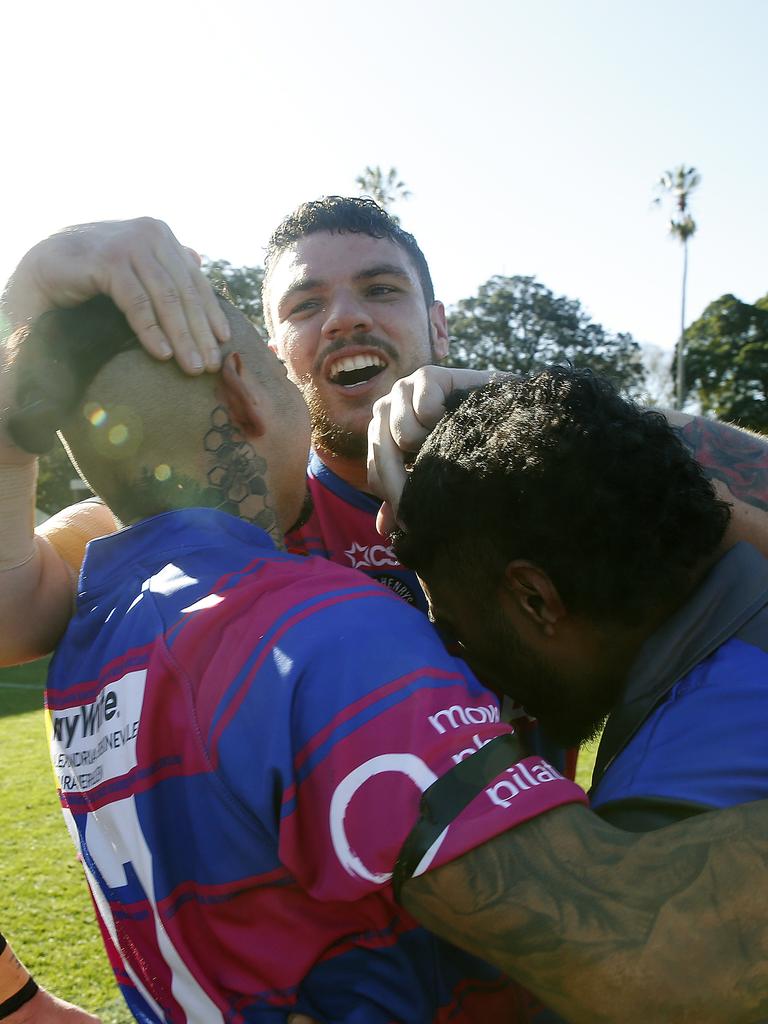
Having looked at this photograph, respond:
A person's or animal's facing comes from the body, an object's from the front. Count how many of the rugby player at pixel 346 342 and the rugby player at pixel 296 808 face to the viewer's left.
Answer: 0

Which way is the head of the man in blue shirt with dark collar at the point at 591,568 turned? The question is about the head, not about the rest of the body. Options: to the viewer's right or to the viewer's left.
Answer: to the viewer's left

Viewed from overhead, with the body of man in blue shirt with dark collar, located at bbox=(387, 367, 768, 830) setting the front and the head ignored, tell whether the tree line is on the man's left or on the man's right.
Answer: on the man's right

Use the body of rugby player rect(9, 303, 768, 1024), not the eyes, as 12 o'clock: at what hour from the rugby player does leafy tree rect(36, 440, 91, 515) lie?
The leafy tree is roughly at 10 o'clock from the rugby player.

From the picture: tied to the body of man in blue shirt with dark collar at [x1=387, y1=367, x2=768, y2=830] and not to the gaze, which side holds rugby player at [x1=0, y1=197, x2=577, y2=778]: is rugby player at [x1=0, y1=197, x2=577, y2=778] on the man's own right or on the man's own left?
on the man's own right

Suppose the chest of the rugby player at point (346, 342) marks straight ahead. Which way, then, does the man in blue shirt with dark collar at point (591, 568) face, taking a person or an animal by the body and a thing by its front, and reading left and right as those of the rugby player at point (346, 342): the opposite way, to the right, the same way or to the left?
to the right

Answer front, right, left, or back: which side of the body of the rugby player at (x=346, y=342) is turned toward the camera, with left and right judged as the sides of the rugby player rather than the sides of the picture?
front

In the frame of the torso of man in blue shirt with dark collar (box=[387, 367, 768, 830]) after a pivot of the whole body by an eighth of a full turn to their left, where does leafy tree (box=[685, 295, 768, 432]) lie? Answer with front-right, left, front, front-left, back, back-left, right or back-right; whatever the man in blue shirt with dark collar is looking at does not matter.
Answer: back-right

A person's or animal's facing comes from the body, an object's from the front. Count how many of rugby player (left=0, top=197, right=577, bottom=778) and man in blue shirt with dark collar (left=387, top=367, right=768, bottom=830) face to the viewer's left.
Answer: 1

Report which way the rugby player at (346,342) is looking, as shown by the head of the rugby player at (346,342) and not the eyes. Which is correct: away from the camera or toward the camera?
toward the camera

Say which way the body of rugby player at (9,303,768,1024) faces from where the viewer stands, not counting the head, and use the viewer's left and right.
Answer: facing away from the viewer and to the right of the viewer

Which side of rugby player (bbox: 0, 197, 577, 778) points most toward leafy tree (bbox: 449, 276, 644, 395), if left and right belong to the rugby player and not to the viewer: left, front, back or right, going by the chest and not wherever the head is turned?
back

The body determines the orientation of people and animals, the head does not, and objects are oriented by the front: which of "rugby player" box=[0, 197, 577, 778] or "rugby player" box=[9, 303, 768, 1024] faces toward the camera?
"rugby player" box=[0, 197, 577, 778]

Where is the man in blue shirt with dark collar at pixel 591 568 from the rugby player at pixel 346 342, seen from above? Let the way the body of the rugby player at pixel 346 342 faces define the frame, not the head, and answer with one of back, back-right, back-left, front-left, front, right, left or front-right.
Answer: front

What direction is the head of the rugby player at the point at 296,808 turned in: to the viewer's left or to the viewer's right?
to the viewer's right

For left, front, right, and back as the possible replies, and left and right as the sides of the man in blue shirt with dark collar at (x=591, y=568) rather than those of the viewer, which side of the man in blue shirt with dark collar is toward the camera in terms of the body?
left

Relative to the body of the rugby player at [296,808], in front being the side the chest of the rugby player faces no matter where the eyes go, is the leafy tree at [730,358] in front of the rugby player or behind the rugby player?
in front
